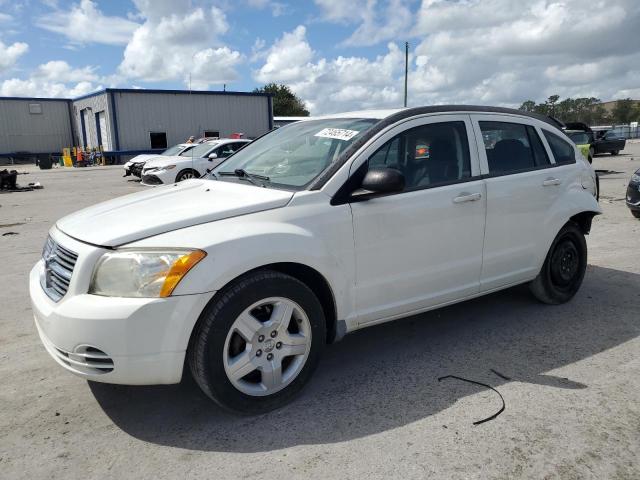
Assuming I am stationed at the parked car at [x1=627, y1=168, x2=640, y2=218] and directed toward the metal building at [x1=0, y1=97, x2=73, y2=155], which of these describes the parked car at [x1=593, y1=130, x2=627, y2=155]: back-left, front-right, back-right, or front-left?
front-right

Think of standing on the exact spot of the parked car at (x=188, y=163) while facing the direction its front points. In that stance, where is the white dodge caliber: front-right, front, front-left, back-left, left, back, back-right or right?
front-left

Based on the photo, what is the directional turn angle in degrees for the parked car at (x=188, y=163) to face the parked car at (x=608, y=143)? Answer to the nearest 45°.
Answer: approximately 135° to its left

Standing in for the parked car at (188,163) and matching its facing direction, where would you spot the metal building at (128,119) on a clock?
The metal building is roughly at 4 o'clock from the parked car.

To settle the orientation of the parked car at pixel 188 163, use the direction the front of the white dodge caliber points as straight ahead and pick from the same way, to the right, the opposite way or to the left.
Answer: the same way

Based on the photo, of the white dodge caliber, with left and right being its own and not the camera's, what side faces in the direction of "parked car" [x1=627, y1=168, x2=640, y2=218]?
back

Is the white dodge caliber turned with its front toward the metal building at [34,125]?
no

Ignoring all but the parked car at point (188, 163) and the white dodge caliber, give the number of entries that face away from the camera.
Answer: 0

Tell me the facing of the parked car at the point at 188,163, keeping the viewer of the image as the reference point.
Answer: facing the viewer and to the left of the viewer

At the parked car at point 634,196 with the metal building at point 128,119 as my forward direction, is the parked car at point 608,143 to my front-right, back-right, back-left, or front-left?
front-right

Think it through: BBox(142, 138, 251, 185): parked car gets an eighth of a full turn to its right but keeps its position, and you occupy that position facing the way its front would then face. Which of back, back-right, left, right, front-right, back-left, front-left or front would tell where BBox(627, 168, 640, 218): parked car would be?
back-left

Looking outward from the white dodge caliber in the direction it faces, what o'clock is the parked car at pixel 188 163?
The parked car is roughly at 4 o'clock from the white dodge caliber.
